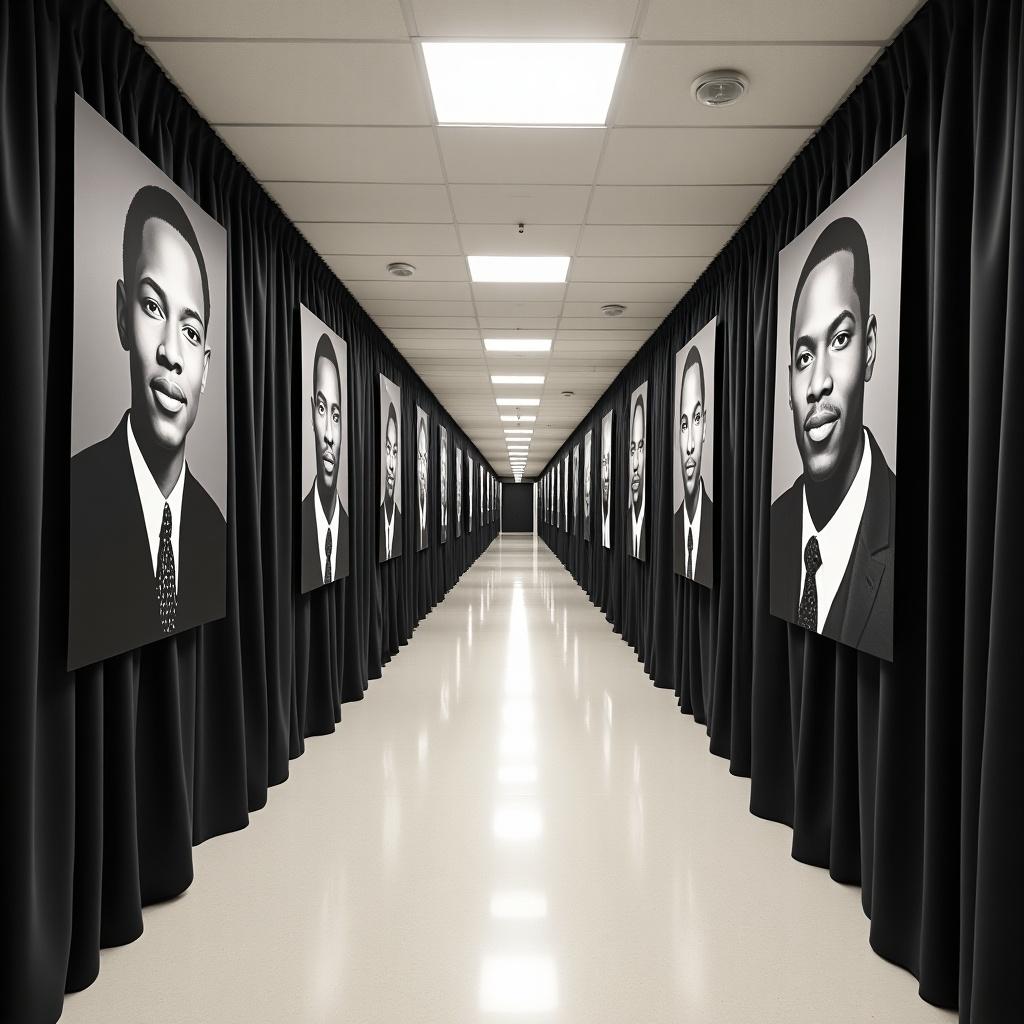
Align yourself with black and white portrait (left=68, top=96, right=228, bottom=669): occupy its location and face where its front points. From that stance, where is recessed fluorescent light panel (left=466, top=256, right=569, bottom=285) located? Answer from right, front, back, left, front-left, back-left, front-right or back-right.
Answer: left

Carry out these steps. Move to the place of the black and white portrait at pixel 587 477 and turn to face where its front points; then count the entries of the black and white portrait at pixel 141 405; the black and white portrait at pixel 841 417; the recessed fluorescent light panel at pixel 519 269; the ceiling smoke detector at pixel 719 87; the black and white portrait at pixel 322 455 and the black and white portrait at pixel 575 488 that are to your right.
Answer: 1

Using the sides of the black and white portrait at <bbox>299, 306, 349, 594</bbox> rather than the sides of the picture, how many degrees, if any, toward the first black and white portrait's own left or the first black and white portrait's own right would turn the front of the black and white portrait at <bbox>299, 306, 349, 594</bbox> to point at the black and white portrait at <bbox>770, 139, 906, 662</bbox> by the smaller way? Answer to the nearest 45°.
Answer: approximately 45° to the first black and white portrait's own right

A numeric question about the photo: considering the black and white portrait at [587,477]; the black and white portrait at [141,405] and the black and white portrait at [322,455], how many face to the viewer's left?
1

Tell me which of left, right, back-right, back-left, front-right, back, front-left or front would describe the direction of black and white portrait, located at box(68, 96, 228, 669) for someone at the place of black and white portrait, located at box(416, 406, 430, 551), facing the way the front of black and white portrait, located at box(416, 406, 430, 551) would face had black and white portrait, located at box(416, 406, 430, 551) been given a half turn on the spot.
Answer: left

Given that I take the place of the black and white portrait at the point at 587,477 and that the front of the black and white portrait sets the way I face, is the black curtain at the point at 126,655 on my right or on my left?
on my left

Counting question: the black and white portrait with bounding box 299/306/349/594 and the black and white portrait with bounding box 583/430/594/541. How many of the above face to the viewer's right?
1

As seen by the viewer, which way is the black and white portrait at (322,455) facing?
to the viewer's right

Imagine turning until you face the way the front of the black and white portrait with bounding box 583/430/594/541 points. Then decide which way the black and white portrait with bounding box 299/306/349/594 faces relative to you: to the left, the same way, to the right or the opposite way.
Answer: the opposite way

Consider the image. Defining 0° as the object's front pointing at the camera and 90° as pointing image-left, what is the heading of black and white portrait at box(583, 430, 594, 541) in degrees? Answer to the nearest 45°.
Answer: approximately 90°

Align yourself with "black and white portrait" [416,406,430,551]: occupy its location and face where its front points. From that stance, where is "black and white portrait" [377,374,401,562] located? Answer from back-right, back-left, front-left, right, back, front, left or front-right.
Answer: right

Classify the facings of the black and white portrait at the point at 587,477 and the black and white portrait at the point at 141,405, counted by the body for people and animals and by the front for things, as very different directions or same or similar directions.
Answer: very different directions

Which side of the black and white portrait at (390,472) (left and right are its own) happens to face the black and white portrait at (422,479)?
left

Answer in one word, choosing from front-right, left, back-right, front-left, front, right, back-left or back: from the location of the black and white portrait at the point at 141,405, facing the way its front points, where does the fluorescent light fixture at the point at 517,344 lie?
left

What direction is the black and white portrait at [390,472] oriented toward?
to the viewer's right

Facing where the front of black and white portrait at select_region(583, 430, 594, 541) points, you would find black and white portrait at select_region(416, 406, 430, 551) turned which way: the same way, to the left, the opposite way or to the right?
the opposite way

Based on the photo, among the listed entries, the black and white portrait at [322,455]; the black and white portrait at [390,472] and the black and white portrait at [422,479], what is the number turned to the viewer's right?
3

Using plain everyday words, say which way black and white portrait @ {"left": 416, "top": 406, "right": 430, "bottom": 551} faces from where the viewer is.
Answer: facing to the right of the viewer
